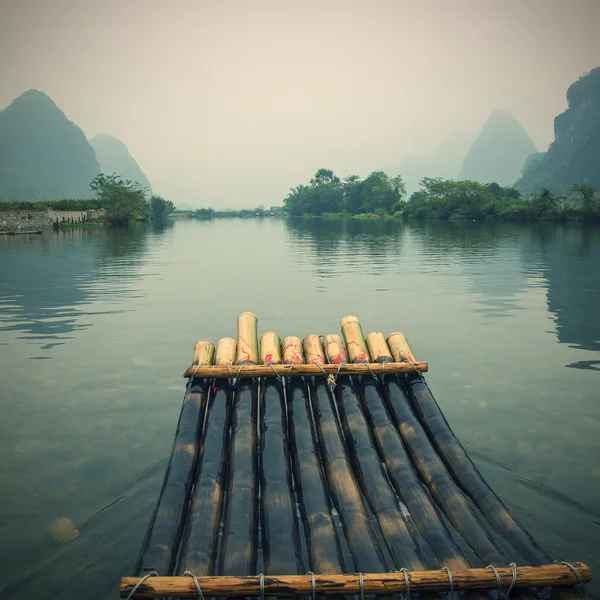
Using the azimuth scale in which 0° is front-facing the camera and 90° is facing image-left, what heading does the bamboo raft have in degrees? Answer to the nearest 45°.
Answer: approximately 180°
